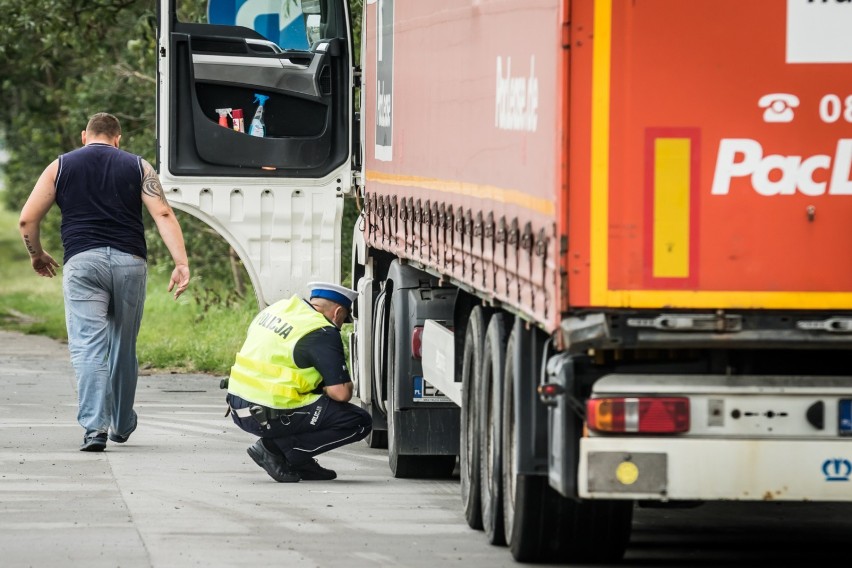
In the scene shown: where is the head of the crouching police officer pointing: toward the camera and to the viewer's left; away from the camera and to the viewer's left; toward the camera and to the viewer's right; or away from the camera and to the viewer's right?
away from the camera and to the viewer's right

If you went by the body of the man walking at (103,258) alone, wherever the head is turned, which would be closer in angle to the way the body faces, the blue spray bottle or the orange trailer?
the blue spray bottle

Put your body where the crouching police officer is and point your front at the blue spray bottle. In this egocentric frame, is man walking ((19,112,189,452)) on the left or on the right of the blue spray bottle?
left

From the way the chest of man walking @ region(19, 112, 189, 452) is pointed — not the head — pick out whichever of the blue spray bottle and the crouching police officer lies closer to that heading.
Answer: the blue spray bottle

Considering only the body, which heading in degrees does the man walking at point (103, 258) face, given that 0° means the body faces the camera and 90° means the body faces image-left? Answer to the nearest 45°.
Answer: approximately 180°

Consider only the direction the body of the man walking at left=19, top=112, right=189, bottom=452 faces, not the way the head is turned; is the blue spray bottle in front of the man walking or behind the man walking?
in front

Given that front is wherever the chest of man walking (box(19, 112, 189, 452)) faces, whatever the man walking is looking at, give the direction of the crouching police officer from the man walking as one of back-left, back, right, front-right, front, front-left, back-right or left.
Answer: back-right
